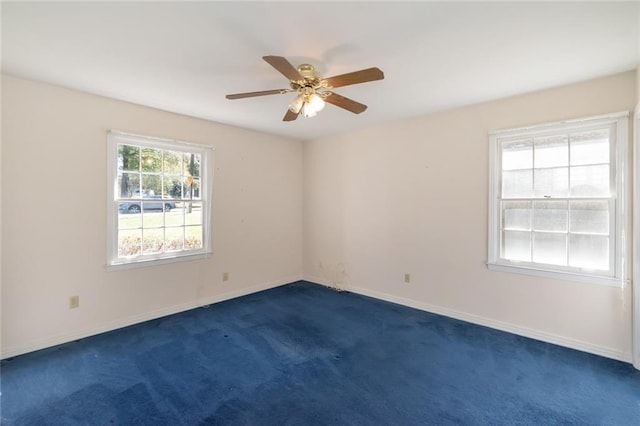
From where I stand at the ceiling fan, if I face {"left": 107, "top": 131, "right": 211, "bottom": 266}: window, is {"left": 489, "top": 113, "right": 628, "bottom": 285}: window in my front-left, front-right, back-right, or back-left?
back-right

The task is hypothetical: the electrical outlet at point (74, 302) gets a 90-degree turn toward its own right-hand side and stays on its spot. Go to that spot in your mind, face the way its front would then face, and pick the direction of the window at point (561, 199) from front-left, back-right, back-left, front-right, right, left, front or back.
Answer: back-left

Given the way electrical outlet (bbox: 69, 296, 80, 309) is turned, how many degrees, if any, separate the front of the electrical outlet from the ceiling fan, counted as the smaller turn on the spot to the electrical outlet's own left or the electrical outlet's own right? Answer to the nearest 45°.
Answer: approximately 45° to the electrical outlet's own left

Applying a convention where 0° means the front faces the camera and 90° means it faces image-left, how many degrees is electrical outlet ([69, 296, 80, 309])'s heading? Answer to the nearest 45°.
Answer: approximately 0°
